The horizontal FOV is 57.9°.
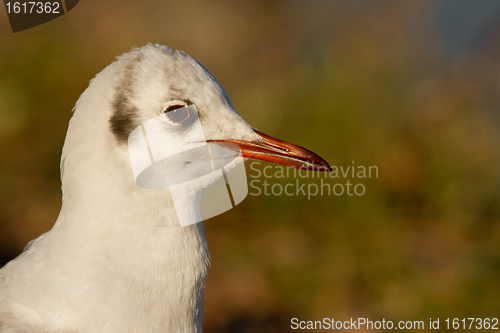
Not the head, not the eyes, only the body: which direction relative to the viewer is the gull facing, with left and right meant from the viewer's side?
facing to the right of the viewer
